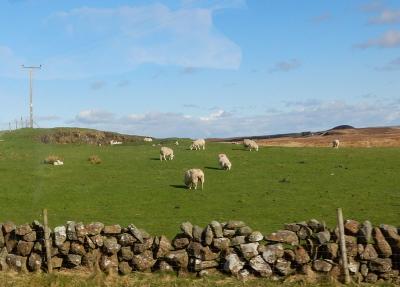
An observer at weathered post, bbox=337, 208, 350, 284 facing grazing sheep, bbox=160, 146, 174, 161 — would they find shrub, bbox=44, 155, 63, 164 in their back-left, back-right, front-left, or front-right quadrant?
front-left

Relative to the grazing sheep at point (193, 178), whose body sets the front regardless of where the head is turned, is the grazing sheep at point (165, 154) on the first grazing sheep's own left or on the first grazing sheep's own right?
on the first grazing sheep's own right

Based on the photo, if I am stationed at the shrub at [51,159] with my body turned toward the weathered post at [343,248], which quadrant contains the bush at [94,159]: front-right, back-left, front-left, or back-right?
front-left

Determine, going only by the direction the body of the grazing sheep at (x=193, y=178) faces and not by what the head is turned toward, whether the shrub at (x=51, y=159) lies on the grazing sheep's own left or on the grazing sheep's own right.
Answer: on the grazing sheep's own right

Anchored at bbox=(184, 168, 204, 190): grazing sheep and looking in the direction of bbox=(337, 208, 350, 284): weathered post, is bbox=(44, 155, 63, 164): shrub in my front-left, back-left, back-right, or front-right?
back-right

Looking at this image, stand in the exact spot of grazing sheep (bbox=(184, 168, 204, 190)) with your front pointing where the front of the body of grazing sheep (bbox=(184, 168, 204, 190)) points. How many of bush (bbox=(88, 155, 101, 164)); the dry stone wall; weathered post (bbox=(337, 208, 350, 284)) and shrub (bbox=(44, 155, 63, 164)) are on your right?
2

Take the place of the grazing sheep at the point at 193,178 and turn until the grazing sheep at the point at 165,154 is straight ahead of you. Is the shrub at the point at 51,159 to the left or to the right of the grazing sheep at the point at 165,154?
left

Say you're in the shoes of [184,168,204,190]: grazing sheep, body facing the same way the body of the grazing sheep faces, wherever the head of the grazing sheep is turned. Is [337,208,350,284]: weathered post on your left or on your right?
on your left

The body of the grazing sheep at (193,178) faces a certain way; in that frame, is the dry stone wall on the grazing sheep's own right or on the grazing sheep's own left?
on the grazing sheep's own left

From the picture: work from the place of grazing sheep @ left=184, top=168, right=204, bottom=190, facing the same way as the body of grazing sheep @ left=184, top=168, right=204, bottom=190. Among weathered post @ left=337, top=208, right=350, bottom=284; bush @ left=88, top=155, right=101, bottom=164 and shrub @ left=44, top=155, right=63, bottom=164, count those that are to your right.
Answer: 2

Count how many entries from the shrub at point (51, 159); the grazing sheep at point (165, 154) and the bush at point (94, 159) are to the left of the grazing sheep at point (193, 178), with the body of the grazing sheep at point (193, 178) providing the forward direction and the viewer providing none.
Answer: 0

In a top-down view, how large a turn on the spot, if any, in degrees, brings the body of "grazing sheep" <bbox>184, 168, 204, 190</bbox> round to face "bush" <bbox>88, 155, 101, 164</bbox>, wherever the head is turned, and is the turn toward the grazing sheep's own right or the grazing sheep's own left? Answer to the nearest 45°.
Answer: approximately 90° to the grazing sheep's own right

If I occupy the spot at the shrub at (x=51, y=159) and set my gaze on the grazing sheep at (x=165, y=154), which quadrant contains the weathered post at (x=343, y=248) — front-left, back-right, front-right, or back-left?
front-right

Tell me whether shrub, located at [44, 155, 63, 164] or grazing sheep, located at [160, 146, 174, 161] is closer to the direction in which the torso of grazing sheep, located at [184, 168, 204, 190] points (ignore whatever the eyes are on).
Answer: the shrub
